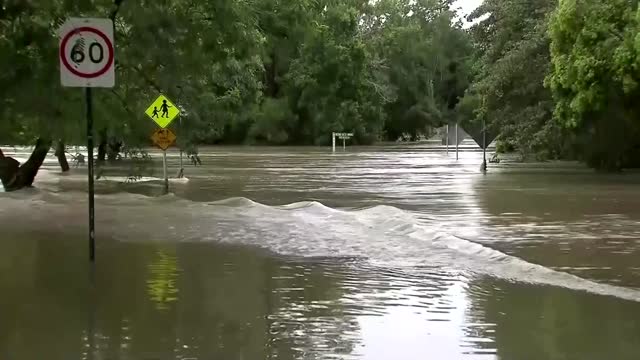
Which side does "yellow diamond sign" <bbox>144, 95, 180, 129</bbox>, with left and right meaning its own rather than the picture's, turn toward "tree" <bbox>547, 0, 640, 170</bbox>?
left

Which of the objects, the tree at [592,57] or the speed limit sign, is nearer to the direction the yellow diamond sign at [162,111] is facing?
the speed limit sign

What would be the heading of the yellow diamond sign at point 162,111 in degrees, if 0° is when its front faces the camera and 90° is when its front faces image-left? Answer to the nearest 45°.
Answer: approximately 0°

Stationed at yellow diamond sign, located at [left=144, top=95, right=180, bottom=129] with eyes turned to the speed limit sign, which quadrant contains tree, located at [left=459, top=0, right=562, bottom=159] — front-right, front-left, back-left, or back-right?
back-left

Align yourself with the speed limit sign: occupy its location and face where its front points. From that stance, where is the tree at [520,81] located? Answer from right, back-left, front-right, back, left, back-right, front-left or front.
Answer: back-left

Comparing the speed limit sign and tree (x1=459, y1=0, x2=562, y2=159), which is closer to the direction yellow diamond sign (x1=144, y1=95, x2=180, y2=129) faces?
the speed limit sign

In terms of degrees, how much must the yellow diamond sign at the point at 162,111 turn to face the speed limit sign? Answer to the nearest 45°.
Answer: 0° — it already faces it

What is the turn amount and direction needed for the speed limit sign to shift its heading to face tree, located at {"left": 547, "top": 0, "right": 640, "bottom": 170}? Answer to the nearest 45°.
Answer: approximately 135° to its left

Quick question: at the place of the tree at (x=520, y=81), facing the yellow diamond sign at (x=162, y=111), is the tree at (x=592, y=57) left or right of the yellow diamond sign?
left

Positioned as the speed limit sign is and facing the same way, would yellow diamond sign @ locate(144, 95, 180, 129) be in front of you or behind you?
behind

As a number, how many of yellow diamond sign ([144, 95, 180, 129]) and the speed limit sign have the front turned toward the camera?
2

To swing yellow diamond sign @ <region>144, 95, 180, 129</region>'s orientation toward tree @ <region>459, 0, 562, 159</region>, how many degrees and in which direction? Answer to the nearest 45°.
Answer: approximately 135° to its left
